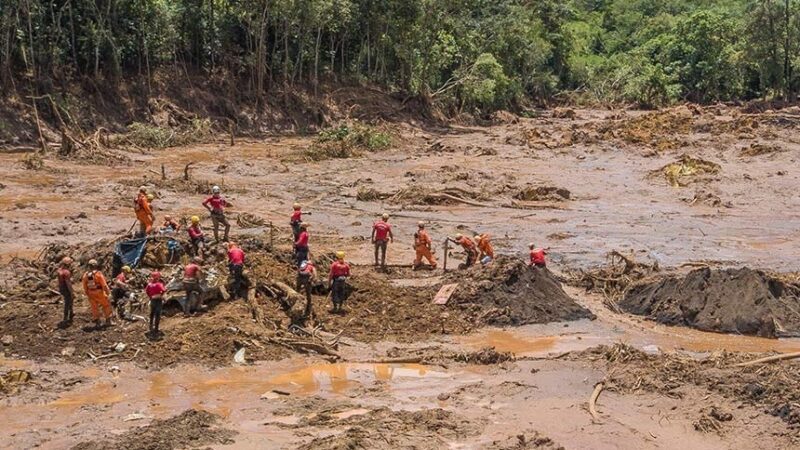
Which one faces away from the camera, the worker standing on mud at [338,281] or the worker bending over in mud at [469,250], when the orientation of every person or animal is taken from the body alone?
the worker standing on mud at [338,281]

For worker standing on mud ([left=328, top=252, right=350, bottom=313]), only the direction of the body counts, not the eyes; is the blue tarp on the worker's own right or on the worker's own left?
on the worker's own left

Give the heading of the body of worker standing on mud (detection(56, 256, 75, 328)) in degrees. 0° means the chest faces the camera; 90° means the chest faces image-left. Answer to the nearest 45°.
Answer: approximately 270°

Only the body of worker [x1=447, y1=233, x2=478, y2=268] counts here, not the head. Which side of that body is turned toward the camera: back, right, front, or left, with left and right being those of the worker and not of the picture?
left

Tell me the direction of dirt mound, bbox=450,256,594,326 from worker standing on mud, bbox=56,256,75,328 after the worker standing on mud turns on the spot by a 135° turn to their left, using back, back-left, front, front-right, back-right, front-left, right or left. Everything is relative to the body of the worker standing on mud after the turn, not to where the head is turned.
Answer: back-right

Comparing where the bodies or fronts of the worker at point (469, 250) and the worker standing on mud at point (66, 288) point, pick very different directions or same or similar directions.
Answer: very different directions

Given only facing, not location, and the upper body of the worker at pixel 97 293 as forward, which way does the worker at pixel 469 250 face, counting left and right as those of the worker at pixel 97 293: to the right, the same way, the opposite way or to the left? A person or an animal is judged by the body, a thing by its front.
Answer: to the left

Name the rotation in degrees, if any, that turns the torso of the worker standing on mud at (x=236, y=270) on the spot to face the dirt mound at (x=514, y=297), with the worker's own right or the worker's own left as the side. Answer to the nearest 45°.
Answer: approximately 90° to the worker's own right

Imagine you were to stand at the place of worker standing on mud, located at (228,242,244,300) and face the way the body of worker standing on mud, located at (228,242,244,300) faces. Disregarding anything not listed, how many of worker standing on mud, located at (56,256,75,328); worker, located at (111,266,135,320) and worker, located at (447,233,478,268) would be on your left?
2

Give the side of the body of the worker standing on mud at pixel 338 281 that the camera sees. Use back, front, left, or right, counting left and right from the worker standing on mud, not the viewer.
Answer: back

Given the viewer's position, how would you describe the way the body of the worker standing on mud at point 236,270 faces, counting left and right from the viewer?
facing away from the viewer

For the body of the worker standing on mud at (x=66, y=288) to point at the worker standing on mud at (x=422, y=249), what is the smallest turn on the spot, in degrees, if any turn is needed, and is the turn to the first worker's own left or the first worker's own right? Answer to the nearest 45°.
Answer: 0° — they already face them

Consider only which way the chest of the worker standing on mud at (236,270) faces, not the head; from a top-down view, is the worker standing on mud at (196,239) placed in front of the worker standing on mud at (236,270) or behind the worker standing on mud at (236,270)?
in front

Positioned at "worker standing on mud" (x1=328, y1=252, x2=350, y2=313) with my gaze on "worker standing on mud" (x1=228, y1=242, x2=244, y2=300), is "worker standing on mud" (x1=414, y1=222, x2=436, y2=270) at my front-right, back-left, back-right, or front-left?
back-right
